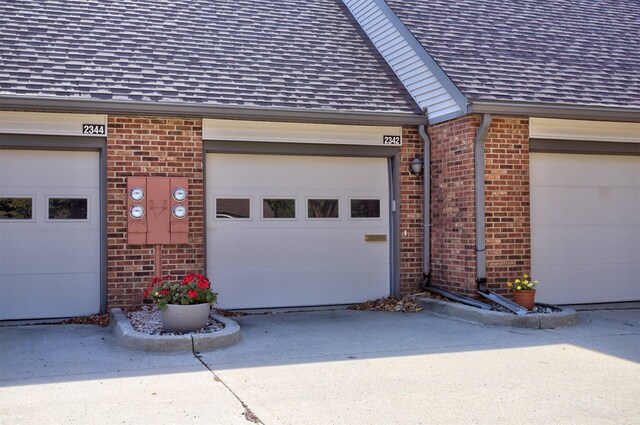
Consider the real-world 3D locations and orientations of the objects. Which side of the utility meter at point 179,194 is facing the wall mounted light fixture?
left

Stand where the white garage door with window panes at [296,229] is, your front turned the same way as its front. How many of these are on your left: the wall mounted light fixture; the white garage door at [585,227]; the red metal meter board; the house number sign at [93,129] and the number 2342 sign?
3

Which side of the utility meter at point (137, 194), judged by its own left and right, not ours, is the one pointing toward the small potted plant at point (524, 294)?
left

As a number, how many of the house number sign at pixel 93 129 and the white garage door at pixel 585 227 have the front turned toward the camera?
2

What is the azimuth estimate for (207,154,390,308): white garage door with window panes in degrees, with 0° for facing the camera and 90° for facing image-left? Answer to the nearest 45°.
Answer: approximately 0°

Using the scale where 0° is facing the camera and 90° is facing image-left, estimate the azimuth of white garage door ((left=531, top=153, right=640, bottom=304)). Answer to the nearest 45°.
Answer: approximately 0°
